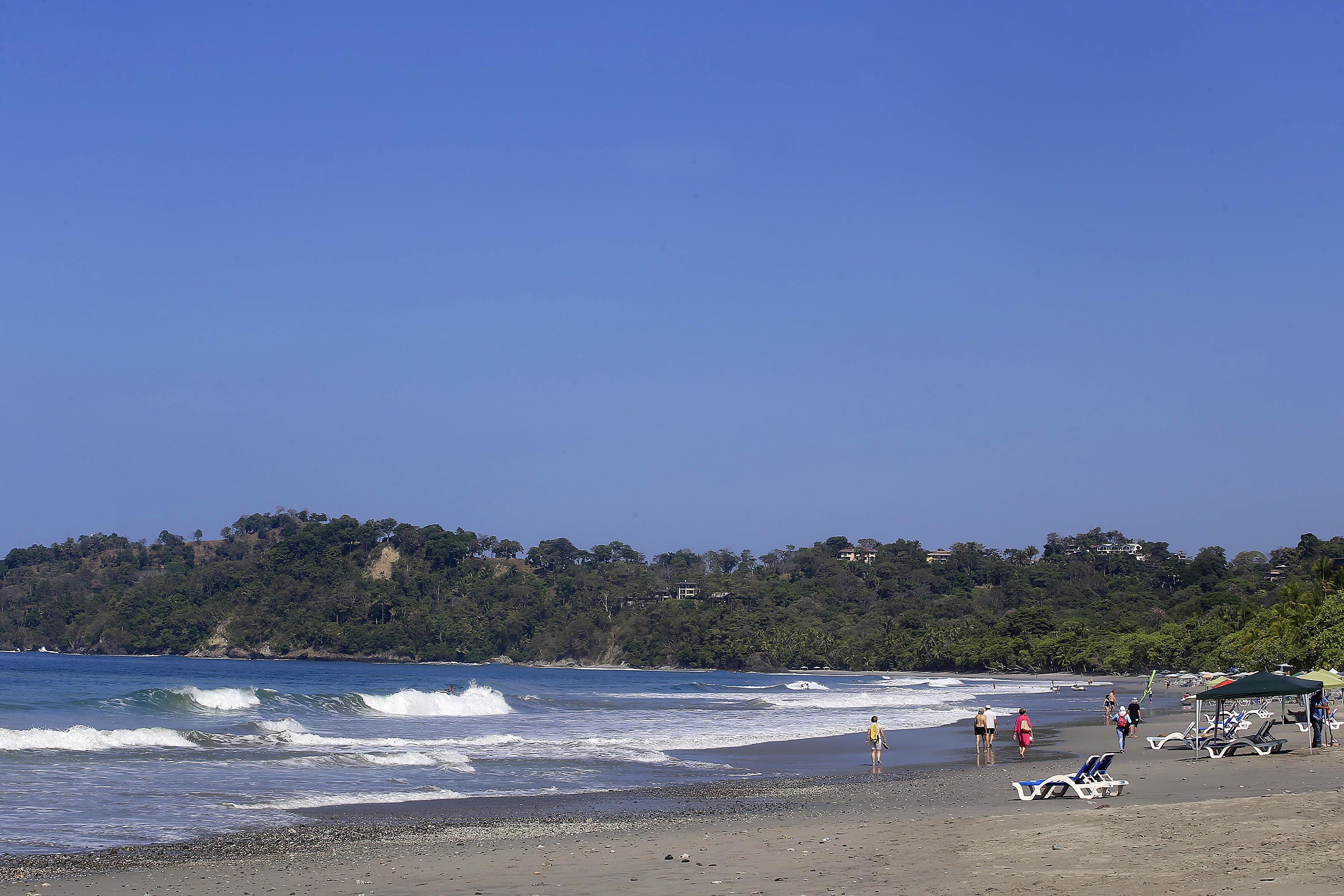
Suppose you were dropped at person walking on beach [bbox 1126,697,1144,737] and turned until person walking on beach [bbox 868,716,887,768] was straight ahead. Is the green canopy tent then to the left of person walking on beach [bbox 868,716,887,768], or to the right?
left

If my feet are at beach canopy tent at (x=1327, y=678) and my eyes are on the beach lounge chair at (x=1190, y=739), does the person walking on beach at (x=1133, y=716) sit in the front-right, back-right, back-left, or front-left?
front-right

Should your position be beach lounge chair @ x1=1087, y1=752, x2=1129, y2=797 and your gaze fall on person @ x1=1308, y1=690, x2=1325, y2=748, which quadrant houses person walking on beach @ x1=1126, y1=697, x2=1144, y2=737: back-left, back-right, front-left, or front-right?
front-left

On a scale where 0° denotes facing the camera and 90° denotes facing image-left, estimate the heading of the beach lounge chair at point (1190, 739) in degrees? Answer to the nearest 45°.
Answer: approximately 90°

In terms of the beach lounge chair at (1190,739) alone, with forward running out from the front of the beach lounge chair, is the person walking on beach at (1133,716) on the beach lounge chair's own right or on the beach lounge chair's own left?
on the beach lounge chair's own right

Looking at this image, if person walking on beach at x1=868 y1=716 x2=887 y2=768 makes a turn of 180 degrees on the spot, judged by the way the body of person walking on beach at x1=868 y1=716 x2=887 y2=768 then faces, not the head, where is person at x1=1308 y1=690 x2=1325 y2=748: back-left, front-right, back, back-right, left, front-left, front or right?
left

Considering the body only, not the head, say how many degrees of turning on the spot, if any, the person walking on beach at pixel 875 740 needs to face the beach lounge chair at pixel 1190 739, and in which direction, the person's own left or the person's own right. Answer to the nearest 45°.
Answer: approximately 90° to the person's own right

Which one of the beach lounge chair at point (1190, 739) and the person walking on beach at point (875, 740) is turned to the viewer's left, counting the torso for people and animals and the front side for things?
the beach lounge chair

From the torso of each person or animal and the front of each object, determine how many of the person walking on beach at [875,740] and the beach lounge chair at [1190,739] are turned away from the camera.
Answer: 1

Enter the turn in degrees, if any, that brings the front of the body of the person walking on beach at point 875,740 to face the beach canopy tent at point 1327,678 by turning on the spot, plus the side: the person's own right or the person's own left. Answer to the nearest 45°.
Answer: approximately 90° to the person's own right

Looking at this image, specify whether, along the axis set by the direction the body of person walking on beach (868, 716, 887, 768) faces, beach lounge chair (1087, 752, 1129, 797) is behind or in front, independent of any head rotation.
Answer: behind

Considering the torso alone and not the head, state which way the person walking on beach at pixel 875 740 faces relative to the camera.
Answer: away from the camera

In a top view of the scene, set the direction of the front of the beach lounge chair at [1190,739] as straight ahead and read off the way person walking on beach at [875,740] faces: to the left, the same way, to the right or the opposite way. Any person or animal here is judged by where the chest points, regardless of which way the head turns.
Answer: to the right

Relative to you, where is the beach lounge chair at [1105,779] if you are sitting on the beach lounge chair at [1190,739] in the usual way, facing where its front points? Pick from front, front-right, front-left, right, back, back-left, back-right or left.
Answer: left

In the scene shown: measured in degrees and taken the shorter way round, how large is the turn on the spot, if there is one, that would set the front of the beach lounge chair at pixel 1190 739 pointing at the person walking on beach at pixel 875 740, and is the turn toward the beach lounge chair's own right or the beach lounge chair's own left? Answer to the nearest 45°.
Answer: approximately 45° to the beach lounge chair's own left
